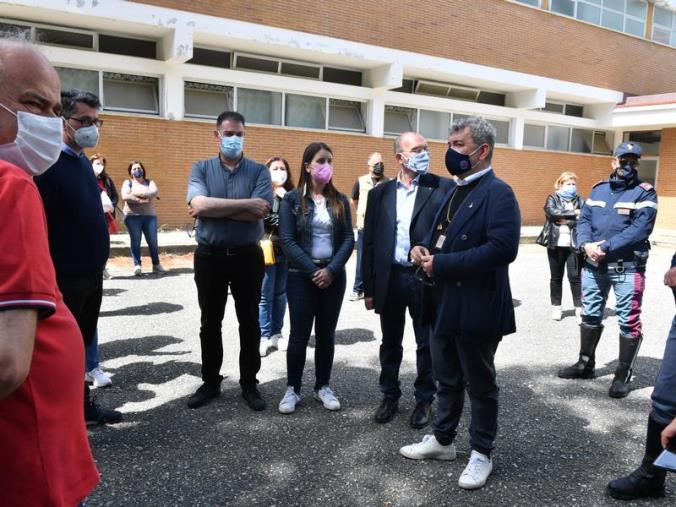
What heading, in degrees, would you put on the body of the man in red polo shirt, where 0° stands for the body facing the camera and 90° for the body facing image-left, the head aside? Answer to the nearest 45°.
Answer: approximately 270°

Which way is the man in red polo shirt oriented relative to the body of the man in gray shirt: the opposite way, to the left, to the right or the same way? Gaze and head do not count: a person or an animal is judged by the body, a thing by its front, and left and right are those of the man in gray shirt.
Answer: to the left

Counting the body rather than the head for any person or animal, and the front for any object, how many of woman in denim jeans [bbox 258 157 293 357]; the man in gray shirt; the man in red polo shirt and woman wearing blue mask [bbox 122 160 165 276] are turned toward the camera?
3

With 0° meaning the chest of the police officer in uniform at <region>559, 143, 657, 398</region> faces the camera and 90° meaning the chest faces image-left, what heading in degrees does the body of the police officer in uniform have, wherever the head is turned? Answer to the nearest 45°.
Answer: approximately 45°

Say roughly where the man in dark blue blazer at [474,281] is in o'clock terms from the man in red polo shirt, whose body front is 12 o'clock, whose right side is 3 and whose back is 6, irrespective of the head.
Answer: The man in dark blue blazer is roughly at 11 o'clock from the man in red polo shirt.

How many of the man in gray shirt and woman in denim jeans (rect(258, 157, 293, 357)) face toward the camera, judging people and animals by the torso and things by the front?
2
